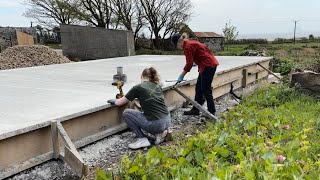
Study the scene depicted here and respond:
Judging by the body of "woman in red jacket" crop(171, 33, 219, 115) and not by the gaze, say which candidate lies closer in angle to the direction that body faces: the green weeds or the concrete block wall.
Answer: the concrete block wall

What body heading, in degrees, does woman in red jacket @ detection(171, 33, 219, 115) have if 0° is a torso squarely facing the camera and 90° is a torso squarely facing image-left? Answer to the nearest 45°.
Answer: approximately 90°

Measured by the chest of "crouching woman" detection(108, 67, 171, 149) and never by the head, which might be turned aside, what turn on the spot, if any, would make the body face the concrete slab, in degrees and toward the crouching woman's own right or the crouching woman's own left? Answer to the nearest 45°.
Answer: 0° — they already face it

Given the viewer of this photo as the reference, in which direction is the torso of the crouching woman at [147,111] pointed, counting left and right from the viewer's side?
facing away from the viewer and to the left of the viewer

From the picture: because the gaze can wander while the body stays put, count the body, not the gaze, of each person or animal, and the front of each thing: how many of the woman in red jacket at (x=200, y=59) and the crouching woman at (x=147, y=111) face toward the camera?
0

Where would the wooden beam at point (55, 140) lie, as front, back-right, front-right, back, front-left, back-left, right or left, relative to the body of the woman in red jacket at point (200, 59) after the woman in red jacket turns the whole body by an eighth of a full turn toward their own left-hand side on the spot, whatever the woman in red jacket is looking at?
front

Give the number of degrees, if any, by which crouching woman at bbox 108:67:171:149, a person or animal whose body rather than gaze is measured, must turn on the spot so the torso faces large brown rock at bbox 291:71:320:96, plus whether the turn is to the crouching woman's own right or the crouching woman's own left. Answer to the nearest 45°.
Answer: approximately 90° to the crouching woman's own right

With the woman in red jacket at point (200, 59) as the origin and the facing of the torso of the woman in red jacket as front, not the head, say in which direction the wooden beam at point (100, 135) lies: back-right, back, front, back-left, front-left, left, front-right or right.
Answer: front-left

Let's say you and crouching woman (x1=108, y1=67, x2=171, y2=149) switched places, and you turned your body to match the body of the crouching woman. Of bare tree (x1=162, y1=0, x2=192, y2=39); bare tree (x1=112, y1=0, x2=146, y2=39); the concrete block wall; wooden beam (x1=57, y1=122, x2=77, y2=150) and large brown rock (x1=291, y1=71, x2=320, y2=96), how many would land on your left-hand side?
1

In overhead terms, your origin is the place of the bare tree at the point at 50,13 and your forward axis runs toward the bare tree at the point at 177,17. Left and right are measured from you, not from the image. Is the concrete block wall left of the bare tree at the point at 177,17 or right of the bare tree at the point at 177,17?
right

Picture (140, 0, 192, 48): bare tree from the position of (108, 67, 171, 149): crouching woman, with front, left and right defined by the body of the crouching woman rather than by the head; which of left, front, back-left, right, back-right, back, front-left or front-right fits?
front-right

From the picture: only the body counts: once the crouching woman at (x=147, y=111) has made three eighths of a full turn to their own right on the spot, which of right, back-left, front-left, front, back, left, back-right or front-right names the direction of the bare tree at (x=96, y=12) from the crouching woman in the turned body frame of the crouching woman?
left

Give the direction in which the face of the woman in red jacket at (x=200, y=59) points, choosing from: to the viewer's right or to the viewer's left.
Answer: to the viewer's left
